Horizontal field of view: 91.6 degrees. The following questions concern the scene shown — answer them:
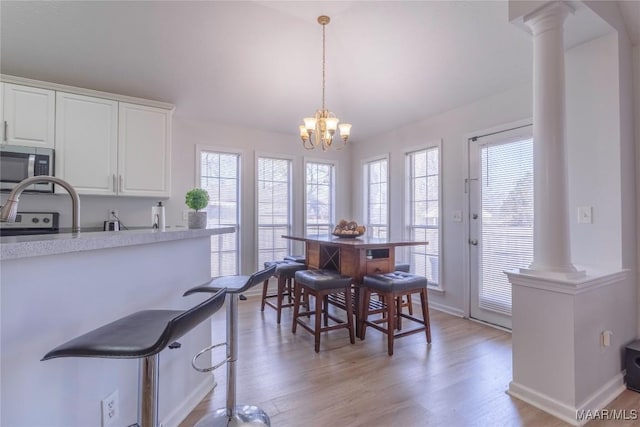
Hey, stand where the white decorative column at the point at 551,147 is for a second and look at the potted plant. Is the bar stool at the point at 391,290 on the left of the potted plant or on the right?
right

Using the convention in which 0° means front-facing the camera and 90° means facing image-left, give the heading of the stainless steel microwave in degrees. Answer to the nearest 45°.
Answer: approximately 0°

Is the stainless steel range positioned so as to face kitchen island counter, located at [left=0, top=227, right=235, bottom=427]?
yes

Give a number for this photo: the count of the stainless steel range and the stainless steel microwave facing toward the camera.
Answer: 2

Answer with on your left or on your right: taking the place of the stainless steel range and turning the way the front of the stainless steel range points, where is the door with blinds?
on your left

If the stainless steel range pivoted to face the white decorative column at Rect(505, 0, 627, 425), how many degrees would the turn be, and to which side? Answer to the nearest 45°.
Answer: approximately 45° to its left

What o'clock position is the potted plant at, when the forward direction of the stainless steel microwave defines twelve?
The potted plant is roughly at 11 o'clock from the stainless steel microwave.

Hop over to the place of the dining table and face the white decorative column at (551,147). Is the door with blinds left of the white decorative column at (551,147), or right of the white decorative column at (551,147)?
left

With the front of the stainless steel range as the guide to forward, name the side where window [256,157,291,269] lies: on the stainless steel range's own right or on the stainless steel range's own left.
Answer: on the stainless steel range's own left
